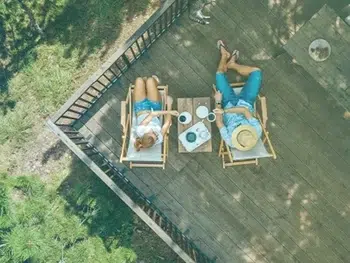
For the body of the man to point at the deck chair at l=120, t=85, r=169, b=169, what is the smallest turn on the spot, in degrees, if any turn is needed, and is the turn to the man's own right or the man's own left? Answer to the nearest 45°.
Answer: approximately 90° to the man's own left

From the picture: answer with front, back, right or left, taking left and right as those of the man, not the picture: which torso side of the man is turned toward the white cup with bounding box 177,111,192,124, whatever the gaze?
left

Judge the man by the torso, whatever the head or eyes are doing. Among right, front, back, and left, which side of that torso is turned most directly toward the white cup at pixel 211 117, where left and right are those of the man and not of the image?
left

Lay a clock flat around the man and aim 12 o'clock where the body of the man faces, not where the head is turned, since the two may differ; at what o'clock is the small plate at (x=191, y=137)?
The small plate is roughly at 9 o'clock from the man.

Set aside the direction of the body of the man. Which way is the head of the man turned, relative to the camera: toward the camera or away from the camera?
away from the camera

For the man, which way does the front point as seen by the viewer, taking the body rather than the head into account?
away from the camera
